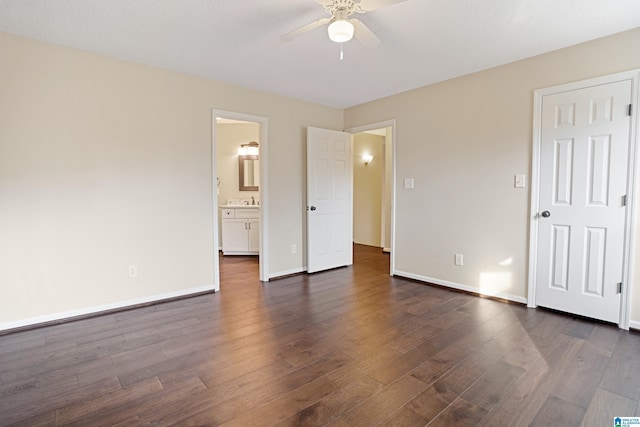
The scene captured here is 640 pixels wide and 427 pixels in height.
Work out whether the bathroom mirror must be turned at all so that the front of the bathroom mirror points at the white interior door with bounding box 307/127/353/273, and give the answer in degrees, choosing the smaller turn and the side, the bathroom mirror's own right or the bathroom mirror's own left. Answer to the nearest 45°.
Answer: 0° — it already faces it

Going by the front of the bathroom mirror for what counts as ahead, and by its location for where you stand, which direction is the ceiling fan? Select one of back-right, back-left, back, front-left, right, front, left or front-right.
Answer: front-right

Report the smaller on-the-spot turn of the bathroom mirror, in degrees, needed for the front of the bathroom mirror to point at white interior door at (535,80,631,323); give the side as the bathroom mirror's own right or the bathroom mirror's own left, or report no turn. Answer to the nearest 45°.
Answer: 0° — it already faces it

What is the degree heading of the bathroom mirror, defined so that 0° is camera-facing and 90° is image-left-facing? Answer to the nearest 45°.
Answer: approximately 315°
